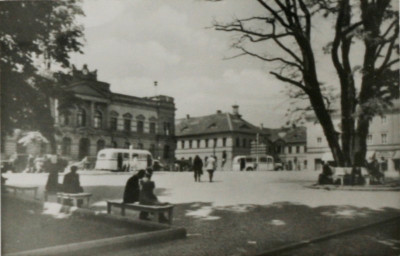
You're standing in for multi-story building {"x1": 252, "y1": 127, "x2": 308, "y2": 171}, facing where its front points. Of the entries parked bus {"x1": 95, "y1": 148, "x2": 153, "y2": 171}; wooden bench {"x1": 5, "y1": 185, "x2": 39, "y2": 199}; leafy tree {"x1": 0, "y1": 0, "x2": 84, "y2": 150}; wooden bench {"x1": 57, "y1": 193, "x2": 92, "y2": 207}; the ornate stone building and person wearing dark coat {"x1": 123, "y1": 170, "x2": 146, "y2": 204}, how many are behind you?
0

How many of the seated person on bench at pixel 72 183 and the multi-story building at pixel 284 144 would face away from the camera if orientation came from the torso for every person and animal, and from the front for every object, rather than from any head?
1

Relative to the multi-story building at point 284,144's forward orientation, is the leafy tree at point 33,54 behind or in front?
in front

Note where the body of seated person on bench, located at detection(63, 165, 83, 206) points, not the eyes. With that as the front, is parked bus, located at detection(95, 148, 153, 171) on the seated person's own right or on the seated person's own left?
on the seated person's own right

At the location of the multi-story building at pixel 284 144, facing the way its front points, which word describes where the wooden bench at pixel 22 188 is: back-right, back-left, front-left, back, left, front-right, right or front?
front-right

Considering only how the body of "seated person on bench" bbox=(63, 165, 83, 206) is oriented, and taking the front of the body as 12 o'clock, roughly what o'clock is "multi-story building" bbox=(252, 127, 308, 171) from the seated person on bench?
The multi-story building is roughly at 2 o'clock from the seated person on bench.

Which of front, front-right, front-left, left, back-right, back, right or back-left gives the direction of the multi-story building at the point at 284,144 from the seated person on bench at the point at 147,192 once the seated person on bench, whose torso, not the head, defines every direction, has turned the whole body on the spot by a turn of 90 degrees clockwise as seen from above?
left

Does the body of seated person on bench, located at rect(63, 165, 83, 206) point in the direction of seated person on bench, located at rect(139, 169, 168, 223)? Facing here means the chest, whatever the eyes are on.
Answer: no

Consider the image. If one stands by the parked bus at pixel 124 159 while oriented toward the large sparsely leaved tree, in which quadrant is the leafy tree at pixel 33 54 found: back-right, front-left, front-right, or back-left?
back-right

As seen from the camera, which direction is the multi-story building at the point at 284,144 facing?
toward the camera

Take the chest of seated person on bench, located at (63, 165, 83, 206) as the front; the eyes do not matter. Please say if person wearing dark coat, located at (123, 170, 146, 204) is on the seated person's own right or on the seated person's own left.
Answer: on the seated person's own right

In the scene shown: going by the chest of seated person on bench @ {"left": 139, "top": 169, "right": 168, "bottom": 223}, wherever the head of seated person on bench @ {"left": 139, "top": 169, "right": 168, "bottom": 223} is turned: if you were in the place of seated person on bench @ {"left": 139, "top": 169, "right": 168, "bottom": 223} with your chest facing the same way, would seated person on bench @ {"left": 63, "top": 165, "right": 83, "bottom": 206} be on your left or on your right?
on your left

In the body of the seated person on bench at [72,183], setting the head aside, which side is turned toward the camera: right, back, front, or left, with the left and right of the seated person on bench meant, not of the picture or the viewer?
back

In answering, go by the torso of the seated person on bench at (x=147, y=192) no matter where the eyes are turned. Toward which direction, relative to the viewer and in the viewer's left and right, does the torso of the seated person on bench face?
facing away from the viewer and to the right of the viewer

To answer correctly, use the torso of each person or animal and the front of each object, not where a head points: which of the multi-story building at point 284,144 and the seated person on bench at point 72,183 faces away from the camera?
the seated person on bench

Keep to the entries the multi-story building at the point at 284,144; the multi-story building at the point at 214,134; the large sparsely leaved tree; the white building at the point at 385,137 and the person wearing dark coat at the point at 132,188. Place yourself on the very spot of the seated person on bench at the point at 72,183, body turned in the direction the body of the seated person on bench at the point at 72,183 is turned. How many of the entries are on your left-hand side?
0

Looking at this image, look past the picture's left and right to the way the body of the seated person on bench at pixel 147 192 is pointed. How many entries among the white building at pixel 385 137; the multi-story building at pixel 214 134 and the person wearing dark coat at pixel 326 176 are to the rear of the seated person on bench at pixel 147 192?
0
